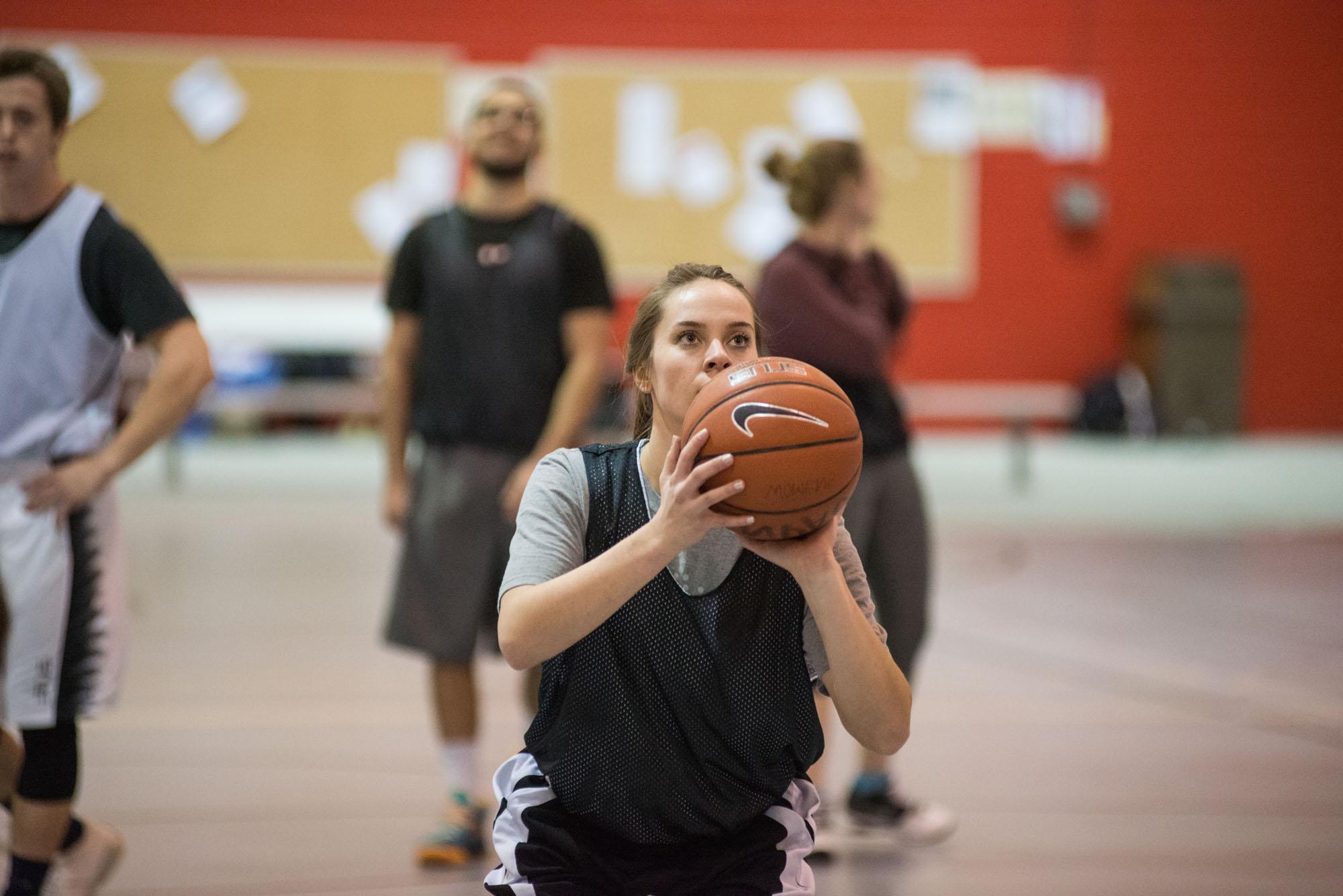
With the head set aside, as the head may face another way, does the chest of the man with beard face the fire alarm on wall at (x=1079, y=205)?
no

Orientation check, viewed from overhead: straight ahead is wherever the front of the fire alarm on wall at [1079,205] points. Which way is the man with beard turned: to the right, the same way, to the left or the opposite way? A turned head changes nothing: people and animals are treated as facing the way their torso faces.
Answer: the same way

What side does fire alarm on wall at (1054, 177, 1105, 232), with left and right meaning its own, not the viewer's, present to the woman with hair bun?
front

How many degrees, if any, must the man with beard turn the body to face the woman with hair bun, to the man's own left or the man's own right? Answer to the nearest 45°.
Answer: approximately 90° to the man's own left

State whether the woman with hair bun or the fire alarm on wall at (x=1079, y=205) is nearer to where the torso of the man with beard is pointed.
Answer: the woman with hair bun

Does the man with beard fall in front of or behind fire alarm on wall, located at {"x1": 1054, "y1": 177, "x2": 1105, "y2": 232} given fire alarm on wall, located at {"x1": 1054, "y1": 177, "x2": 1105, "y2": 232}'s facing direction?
in front

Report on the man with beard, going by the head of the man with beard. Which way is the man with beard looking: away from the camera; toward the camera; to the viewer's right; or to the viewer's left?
toward the camera

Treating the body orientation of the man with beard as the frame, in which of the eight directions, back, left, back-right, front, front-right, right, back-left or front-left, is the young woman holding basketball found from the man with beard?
front

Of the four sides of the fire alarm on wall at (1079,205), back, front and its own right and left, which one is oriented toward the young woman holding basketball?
front

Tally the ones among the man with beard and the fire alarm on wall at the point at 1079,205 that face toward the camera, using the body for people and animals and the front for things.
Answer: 2

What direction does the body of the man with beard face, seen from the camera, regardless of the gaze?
toward the camera

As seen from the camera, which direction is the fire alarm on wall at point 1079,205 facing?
toward the camera

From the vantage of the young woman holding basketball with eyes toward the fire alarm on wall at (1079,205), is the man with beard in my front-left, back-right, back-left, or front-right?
front-left
